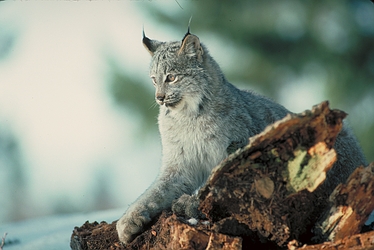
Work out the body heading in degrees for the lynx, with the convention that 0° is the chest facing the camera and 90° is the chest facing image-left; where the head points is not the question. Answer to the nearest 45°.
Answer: approximately 45°
